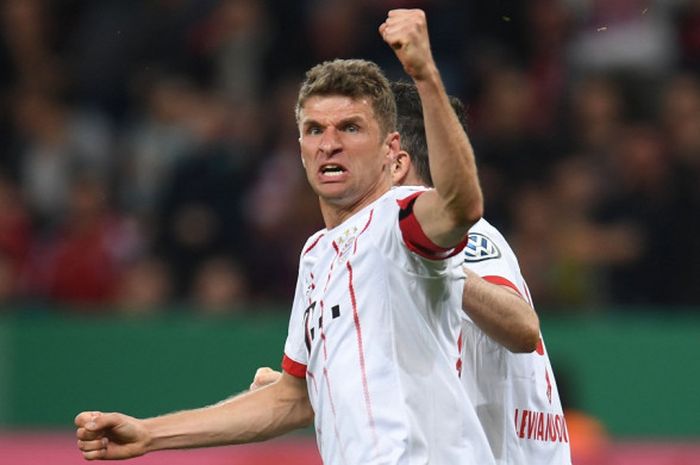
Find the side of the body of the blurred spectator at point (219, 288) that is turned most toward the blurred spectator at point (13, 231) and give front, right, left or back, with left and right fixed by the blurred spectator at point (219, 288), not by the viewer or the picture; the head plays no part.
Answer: right

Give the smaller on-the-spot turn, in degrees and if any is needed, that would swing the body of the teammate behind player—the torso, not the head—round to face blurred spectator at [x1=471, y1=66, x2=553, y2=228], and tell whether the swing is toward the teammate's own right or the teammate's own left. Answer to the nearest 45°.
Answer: approximately 45° to the teammate's own right

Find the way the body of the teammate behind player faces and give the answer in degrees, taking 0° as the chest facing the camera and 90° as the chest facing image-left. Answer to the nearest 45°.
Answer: approximately 135°

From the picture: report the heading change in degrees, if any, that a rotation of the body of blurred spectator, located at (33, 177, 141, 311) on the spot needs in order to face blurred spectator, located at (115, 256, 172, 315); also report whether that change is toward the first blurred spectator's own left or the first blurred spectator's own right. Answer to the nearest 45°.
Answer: approximately 90° to the first blurred spectator's own left

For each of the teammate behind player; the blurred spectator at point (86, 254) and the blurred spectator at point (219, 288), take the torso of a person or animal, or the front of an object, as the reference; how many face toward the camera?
2

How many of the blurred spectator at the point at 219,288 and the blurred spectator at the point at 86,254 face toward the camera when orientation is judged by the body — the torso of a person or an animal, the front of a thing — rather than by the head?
2

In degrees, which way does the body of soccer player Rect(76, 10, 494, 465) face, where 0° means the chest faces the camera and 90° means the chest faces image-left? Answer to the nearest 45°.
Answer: approximately 45°
